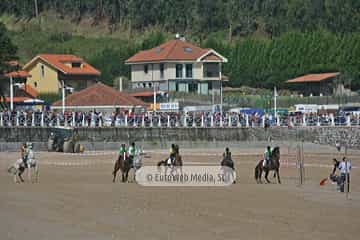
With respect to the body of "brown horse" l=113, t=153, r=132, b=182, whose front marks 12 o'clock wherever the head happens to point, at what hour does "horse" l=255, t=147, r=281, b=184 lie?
The horse is roughly at 11 o'clock from the brown horse.

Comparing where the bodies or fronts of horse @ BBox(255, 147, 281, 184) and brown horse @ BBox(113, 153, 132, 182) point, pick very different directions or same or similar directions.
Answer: same or similar directions

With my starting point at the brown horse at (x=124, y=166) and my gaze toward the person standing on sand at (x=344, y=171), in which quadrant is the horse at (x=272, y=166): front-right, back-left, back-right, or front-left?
front-left

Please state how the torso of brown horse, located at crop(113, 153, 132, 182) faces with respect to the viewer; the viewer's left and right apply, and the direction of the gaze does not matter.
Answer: facing the viewer and to the right of the viewer
